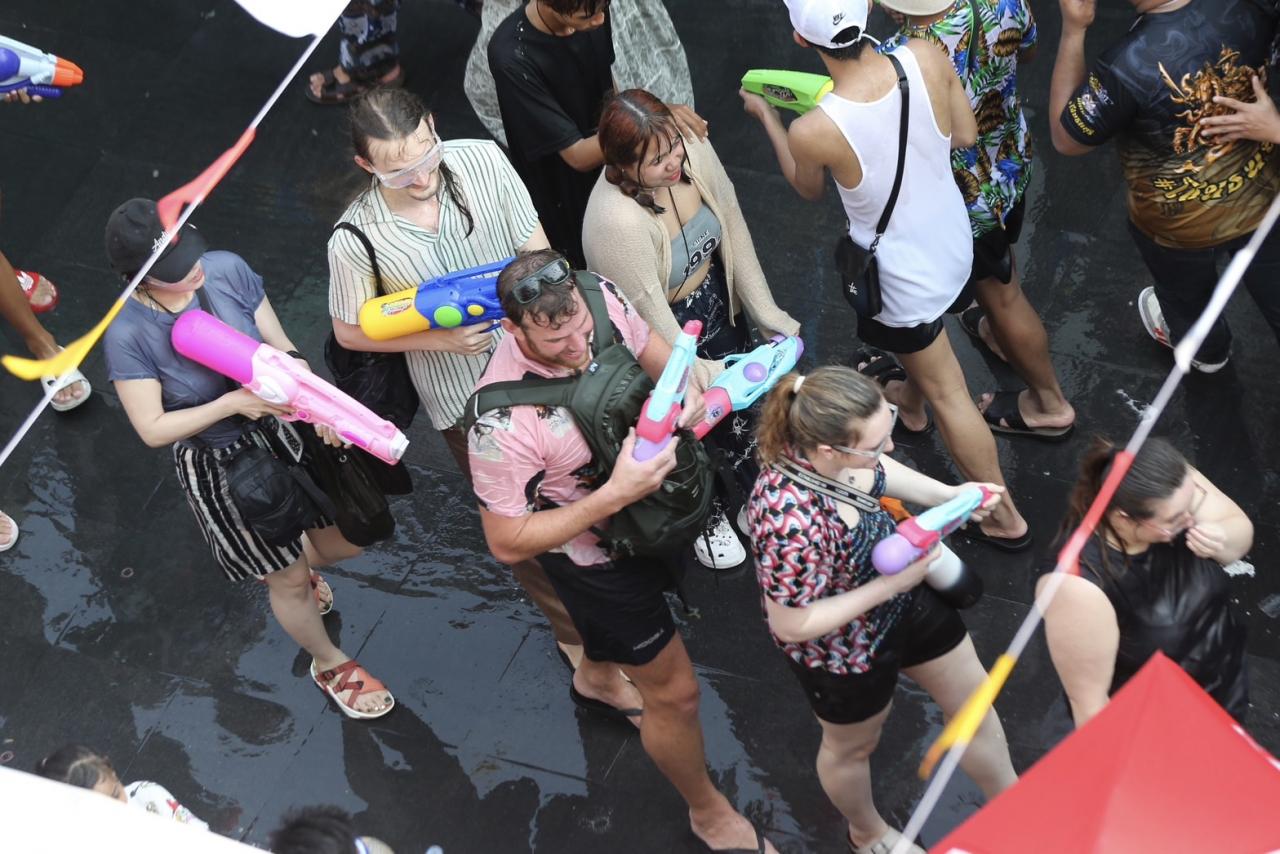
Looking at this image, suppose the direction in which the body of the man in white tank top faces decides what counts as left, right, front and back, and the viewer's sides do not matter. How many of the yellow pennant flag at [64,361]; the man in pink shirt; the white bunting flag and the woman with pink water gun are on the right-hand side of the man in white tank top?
0

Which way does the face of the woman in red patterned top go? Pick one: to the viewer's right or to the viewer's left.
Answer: to the viewer's right

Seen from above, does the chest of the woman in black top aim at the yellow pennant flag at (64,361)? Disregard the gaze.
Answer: no

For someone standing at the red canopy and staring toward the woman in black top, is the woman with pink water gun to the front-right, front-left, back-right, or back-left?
front-left

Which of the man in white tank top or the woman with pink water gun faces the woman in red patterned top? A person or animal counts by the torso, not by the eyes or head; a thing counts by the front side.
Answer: the woman with pink water gun

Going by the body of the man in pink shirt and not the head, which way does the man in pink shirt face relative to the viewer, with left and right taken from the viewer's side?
facing the viewer and to the right of the viewer

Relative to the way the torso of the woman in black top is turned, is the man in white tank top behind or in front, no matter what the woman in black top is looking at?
behind

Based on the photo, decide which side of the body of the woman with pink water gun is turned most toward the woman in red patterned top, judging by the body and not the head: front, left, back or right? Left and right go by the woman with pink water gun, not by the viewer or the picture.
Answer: front

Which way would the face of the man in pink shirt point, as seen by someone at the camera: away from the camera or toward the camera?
toward the camera

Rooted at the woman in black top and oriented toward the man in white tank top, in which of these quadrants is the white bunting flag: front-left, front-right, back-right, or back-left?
front-left

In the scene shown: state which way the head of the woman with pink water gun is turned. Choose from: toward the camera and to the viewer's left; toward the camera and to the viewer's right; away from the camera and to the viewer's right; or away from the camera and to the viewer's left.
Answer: toward the camera and to the viewer's right

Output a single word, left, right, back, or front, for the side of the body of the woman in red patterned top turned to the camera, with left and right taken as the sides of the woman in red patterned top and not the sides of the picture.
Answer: right

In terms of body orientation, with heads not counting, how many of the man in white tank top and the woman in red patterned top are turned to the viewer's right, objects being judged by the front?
1

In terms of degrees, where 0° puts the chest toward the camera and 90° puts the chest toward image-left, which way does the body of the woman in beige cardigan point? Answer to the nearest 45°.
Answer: approximately 315°

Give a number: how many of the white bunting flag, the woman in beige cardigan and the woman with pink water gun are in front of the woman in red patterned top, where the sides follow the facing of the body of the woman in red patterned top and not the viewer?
0

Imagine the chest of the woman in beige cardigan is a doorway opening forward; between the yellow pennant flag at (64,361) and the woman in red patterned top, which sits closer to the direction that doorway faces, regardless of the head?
the woman in red patterned top

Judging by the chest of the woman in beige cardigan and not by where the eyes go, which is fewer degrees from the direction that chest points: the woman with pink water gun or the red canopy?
the red canopy

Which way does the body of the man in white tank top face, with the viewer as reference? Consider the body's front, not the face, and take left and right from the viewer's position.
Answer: facing away from the viewer and to the left of the viewer
